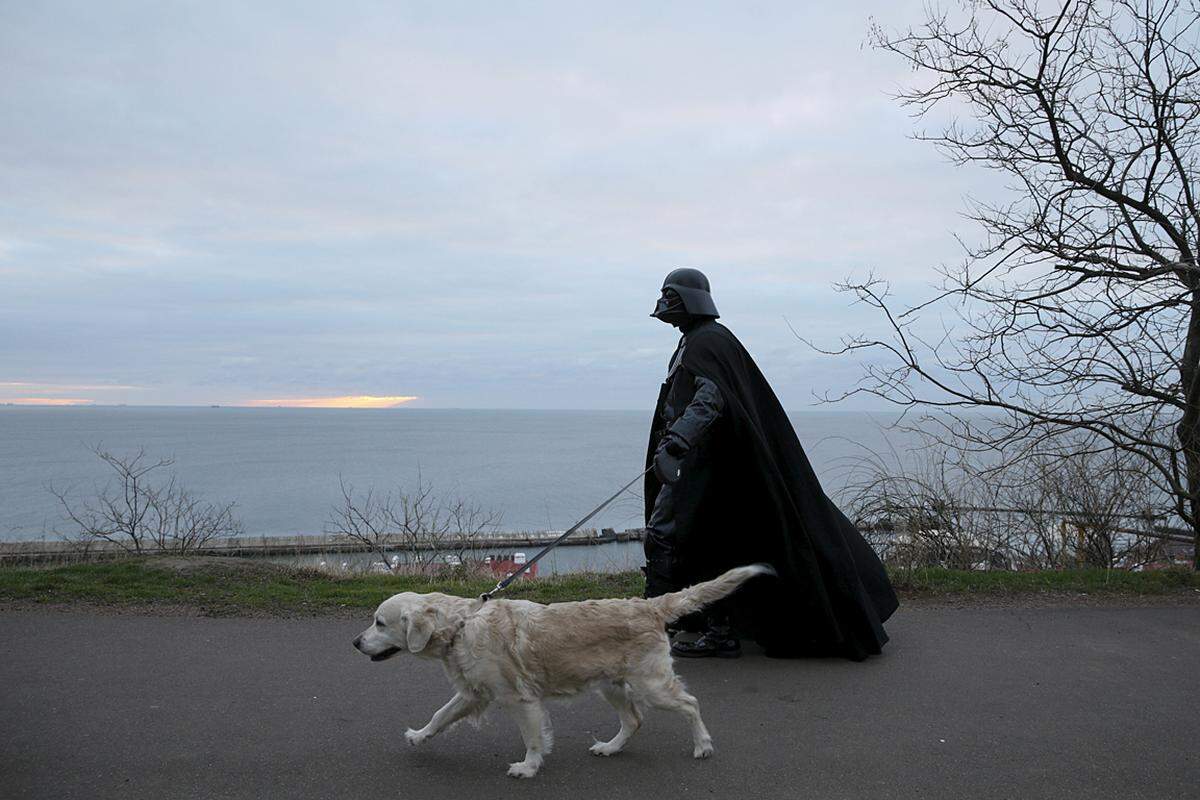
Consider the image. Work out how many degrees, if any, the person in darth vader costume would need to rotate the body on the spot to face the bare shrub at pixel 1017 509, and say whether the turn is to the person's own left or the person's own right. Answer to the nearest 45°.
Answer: approximately 135° to the person's own right

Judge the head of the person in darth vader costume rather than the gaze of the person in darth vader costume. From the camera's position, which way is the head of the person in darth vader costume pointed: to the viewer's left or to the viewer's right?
to the viewer's left

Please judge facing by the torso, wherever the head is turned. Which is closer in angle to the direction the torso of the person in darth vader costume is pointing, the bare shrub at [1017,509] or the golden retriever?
the golden retriever

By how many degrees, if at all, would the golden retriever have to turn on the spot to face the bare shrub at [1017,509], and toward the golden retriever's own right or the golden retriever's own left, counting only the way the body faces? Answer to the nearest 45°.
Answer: approximately 135° to the golden retriever's own right

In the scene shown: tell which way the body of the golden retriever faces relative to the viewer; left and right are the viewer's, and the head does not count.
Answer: facing to the left of the viewer

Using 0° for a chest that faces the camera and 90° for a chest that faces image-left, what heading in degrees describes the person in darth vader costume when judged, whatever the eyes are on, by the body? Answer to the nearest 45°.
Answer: approximately 90°

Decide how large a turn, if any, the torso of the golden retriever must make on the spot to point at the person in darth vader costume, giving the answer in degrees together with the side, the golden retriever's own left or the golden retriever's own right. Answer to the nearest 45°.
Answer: approximately 135° to the golden retriever's own right

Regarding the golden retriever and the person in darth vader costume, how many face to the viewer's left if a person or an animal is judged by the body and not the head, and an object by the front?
2

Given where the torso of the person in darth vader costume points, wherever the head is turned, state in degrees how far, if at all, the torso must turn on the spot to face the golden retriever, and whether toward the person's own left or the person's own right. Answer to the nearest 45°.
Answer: approximately 45° to the person's own left
